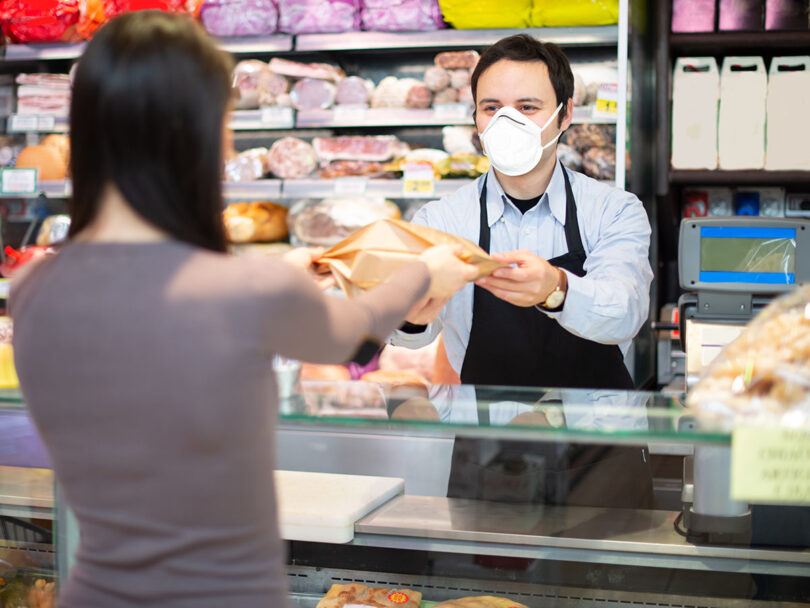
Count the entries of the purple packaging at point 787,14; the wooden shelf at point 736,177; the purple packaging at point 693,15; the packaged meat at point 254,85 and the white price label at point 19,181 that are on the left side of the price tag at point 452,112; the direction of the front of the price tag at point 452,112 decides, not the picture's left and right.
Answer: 3

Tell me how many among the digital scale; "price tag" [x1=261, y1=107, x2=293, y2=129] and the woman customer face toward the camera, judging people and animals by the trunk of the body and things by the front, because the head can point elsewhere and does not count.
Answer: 2

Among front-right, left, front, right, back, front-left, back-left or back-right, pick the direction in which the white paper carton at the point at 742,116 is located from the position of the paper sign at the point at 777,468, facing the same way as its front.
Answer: back

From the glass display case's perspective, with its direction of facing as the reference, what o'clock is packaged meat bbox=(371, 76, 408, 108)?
The packaged meat is roughly at 6 o'clock from the glass display case.

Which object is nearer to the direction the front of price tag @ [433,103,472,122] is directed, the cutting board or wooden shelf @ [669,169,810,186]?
the cutting board

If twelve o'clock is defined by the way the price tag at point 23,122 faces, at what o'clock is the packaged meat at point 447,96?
The packaged meat is roughly at 10 o'clock from the price tag.
